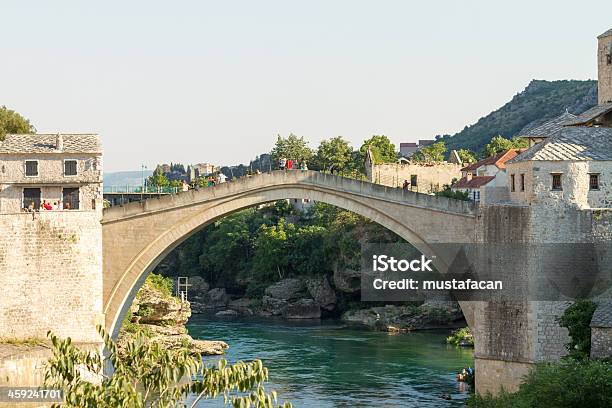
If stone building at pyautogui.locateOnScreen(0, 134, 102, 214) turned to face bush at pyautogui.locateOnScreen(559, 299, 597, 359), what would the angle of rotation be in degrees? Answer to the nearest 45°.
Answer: approximately 45° to its left

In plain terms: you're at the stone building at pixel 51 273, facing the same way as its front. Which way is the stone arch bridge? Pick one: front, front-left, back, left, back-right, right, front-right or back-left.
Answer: left

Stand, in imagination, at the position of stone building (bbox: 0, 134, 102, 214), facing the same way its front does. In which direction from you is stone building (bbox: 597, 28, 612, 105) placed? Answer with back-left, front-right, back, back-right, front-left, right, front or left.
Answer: left

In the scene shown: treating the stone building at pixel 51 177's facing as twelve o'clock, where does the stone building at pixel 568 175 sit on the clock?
the stone building at pixel 568 175 is roughly at 10 o'clock from the stone building at pixel 51 177.

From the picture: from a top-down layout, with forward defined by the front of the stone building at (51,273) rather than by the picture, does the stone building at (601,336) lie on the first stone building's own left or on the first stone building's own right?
on the first stone building's own left

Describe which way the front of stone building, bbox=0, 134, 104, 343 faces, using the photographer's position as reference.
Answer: facing the viewer

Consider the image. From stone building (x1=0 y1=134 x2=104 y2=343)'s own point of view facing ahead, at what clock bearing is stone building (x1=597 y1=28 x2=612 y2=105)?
stone building (x1=597 y1=28 x2=612 y2=105) is roughly at 9 o'clock from stone building (x1=0 y1=134 x2=104 y2=343).
